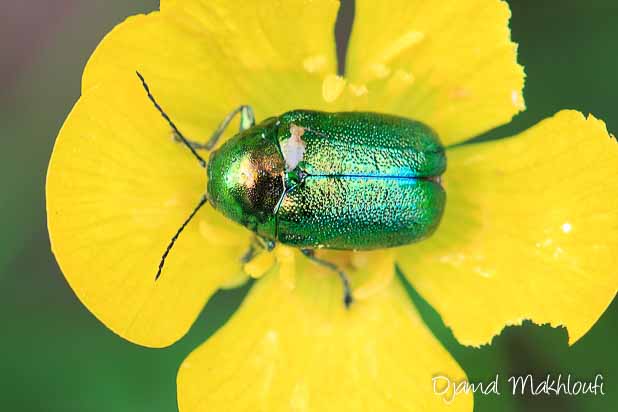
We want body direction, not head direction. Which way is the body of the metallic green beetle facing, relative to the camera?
to the viewer's left
